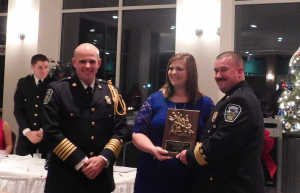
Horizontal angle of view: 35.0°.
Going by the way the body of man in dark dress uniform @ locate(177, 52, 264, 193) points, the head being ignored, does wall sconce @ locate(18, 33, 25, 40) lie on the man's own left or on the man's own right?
on the man's own right

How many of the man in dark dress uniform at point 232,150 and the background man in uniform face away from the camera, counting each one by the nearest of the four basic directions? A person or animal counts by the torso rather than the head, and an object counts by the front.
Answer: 0

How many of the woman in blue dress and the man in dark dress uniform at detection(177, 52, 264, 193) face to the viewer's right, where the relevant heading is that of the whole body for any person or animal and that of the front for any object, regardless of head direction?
0

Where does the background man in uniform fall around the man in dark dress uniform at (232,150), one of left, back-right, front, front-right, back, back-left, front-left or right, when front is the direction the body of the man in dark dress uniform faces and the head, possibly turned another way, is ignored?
right

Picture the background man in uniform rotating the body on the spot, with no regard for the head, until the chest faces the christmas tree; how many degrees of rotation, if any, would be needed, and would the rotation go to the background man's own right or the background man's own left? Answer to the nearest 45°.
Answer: approximately 45° to the background man's own left

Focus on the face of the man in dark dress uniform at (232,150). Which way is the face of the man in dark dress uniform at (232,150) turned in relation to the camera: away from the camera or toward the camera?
toward the camera

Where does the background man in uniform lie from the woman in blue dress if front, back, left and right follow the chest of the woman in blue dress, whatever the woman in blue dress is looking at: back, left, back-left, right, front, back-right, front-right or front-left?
back-right

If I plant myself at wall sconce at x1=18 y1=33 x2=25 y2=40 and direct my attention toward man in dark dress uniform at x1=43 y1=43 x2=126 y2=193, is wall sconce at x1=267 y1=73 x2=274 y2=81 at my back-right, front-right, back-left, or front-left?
front-left

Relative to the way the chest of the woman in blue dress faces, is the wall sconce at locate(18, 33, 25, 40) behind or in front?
behind

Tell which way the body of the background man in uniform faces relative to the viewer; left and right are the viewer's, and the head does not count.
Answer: facing the viewer and to the right of the viewer

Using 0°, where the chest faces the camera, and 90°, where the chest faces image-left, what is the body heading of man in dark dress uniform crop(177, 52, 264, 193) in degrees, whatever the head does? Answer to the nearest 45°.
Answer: approximately 45°

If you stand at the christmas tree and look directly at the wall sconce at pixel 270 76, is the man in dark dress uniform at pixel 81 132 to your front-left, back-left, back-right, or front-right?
back-left

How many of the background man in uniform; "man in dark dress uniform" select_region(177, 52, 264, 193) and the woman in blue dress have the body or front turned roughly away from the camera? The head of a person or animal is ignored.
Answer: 0

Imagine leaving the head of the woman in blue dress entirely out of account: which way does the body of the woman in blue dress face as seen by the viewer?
toward the camera
